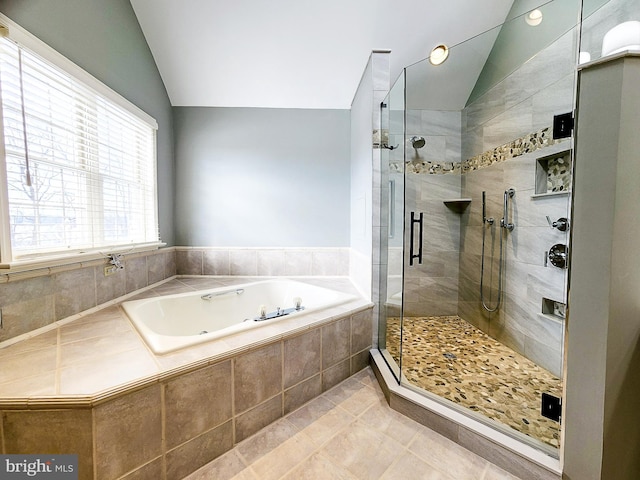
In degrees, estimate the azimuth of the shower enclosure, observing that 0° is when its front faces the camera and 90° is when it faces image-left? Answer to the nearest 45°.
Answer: approximately 45°

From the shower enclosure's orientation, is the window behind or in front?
in front

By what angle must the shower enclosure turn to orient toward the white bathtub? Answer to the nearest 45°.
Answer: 0° — it already faces it
